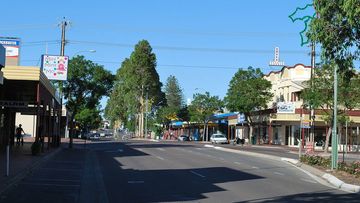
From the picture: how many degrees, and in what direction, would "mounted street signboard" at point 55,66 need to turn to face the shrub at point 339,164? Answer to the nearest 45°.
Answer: approximately 45° to its left

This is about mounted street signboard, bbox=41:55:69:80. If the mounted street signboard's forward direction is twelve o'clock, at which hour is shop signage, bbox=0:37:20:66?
The shop signage is roughly at 1 o'clock from the mounted street signboard.

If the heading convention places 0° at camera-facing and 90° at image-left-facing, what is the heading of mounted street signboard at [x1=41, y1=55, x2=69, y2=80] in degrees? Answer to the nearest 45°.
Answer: approximately 0°

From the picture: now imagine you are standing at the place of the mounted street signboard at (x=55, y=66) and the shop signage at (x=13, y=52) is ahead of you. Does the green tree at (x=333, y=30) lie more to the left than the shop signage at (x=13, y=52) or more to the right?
left
